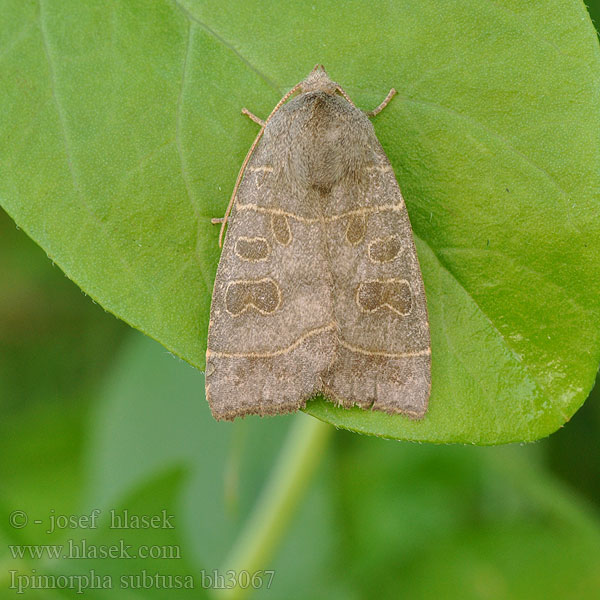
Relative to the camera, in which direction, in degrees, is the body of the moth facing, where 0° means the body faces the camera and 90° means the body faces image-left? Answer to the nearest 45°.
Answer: approximately 180°
